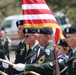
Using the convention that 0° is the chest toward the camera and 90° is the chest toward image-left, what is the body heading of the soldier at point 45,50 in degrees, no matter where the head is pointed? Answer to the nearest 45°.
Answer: approximately 90°
